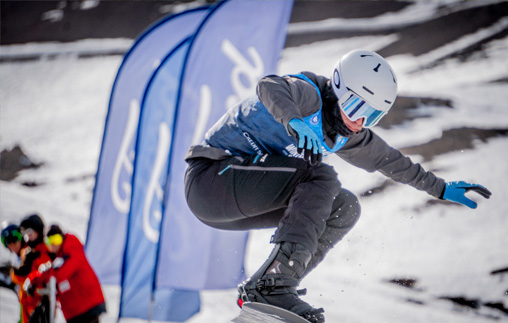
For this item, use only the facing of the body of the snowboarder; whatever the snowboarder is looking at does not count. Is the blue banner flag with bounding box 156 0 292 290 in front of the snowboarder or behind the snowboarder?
behind

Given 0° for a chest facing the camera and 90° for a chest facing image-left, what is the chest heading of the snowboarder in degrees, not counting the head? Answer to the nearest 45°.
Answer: approximately 315°

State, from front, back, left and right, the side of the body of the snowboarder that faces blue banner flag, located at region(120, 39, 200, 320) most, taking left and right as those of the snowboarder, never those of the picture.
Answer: back
